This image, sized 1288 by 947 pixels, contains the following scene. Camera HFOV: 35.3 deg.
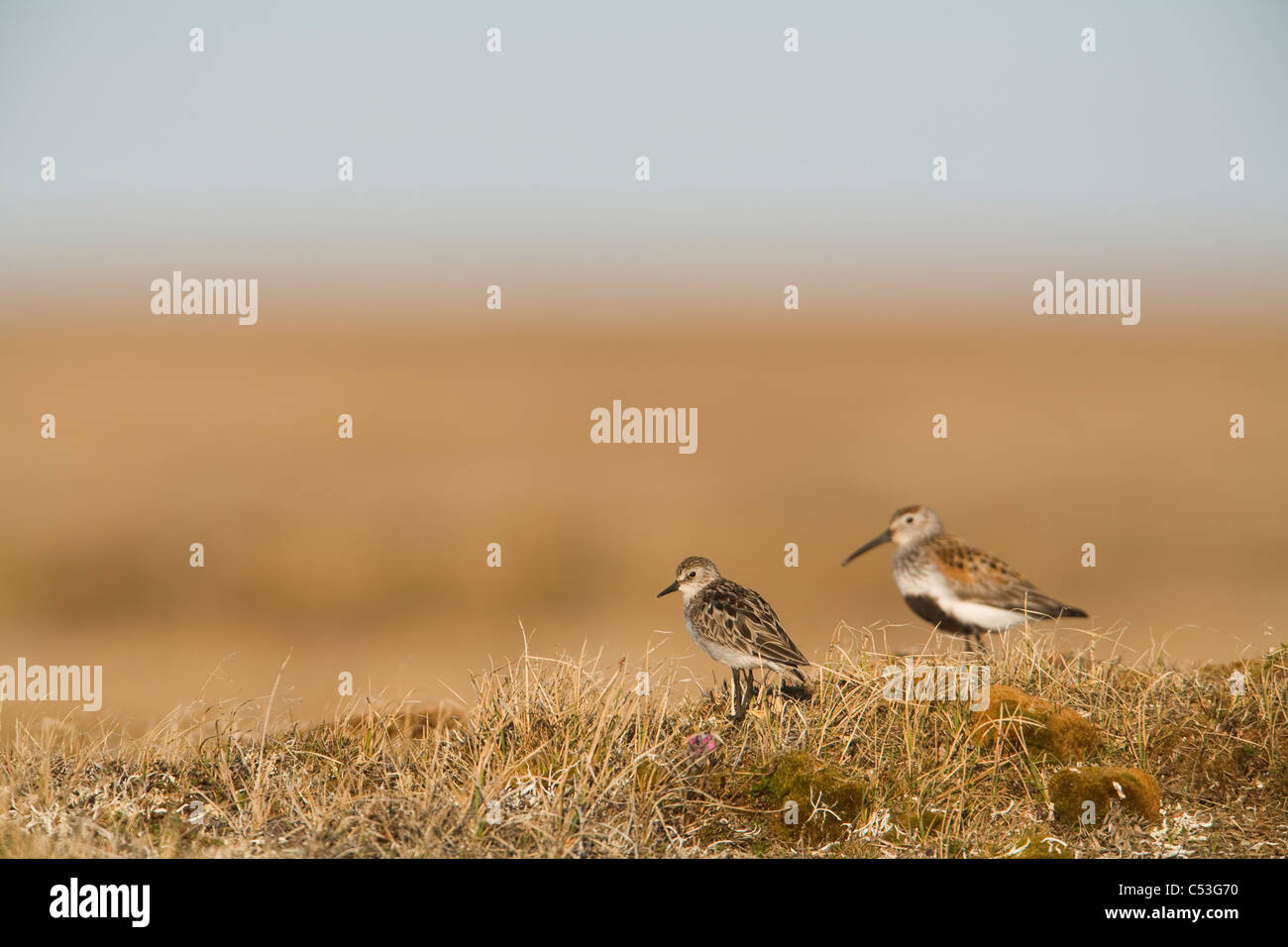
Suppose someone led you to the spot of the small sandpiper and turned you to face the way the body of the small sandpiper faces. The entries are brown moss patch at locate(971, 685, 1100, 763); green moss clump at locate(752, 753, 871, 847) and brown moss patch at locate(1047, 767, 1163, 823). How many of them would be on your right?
0

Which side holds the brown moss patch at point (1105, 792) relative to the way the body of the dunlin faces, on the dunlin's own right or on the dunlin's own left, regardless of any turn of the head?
on the dunlin's own left

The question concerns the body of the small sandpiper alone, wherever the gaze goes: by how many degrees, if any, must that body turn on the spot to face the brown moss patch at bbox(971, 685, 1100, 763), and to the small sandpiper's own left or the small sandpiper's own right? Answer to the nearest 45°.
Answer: approximately 135° to the small sandpiper's own left

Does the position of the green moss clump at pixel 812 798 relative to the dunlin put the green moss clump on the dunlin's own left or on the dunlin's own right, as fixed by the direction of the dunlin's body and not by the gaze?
on the dunlin's own left

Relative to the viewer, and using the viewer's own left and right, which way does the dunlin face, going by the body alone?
facing to the left of the viewer

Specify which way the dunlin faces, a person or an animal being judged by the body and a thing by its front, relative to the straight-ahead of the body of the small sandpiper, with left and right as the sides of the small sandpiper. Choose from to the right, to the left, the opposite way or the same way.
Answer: the same way

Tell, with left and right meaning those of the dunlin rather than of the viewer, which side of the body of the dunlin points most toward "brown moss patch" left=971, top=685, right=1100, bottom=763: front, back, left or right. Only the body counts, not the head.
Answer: left

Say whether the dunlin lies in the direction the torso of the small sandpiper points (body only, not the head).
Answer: no

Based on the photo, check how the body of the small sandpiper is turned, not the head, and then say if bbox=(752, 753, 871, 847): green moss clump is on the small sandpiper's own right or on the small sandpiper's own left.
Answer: on the small sandpiper's own left

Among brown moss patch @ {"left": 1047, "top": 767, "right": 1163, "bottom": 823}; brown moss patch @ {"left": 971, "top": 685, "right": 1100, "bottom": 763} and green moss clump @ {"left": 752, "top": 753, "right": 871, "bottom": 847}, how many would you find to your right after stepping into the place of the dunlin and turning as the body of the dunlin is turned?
0

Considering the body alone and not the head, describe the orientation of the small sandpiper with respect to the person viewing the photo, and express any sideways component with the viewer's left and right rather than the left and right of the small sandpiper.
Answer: facing to the left of the viewer

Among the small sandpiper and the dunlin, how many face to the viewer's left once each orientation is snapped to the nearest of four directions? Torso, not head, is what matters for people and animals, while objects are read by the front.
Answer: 2
